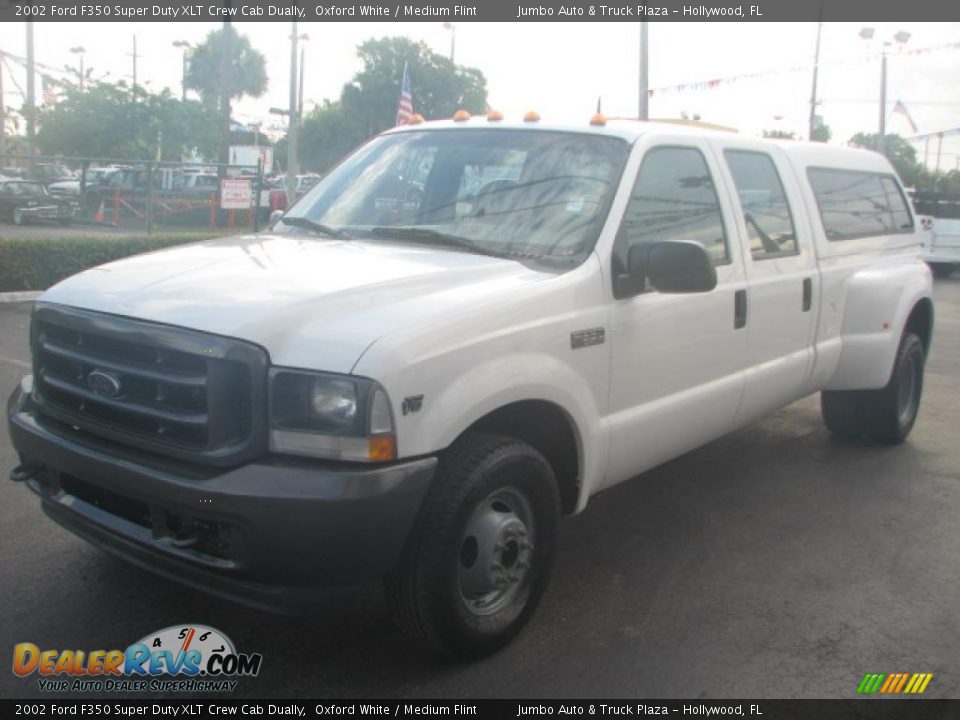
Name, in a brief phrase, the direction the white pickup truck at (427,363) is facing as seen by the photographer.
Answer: facing the viewer and to the left of the viewer

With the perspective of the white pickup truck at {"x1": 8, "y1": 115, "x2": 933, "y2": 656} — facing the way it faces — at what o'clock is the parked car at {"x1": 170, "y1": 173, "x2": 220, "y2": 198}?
The parked car is roughly at 4 o'clock from the white pickup truck.

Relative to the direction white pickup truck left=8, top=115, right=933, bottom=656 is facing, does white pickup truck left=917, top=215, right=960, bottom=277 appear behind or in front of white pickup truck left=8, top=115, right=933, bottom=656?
behind

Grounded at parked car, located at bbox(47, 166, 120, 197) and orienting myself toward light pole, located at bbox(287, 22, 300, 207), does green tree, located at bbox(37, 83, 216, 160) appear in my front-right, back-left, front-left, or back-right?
front-left

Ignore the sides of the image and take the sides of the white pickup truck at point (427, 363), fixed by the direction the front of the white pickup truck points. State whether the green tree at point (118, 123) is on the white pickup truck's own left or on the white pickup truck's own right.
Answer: on the white pickup truck's own right

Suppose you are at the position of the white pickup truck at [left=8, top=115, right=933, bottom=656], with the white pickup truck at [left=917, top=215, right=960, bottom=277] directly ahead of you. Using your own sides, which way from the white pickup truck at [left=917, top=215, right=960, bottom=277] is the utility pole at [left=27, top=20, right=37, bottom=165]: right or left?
left

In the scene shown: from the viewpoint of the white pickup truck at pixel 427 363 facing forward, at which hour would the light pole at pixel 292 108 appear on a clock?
The light pole is roughly at 4 o'clock from the white pickup truck.

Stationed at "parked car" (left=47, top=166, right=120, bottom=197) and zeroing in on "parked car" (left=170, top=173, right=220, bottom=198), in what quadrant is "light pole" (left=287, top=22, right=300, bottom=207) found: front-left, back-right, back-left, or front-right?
front-right
